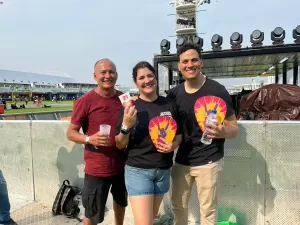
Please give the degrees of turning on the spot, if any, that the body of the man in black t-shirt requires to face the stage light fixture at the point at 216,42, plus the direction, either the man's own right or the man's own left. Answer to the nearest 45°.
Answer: approximately 180°

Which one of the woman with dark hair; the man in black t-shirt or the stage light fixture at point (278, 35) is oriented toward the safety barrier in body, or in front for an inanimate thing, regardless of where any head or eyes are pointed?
the stage light fixture

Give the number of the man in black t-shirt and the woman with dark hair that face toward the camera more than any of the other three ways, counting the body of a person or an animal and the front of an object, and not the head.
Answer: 2

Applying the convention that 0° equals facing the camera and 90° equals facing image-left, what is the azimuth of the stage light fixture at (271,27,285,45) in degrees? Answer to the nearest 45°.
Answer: approximately 0°

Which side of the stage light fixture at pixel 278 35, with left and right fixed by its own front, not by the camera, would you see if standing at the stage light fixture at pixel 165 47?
right

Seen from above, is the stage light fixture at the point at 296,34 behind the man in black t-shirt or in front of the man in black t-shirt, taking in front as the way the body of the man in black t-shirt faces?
behind

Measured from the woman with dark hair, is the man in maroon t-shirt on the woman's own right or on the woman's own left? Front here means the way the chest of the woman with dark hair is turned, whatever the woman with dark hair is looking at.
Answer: on the woman's own right

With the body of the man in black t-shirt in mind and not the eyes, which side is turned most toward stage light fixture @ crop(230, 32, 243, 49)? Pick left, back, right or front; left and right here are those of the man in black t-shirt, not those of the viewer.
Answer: back

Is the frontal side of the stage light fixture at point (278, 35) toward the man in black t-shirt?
yes

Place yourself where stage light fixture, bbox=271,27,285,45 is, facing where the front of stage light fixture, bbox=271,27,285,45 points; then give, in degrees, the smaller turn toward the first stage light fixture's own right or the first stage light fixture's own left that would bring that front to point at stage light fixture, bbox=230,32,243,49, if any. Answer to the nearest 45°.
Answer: approximately 90° to the first stage light fixture's own right

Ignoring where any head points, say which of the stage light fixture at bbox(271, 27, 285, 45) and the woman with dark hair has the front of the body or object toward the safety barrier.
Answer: the stage light fixture
